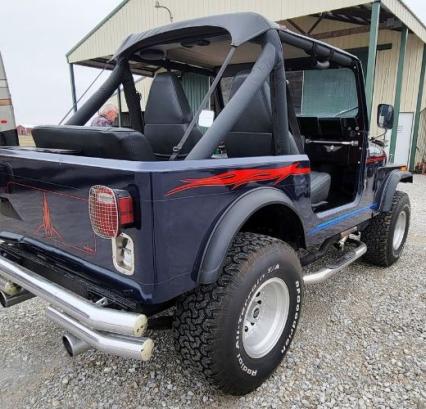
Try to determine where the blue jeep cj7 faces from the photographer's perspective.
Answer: facing away from the viewer and to the right of the viewer
